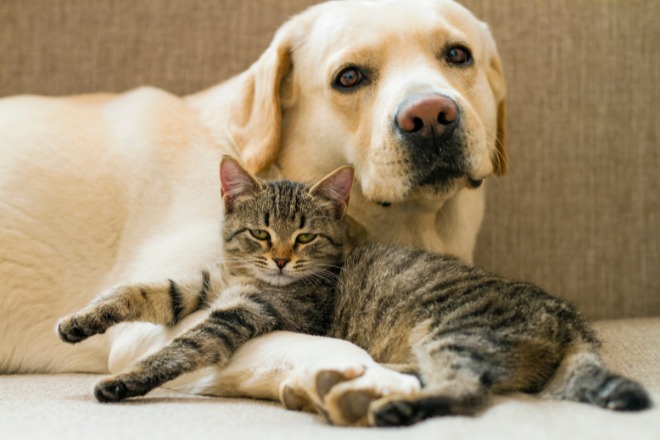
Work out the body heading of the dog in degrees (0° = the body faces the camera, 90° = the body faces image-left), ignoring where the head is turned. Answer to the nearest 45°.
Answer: approximately 315°
